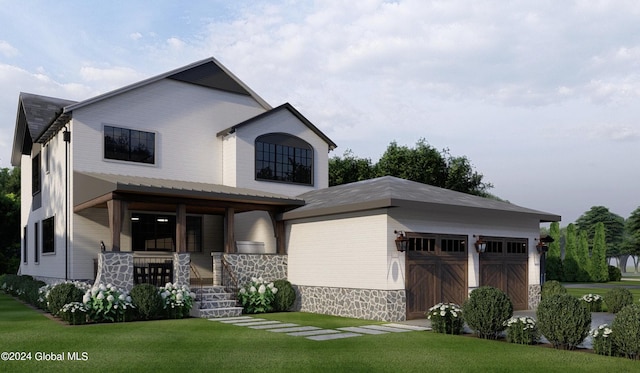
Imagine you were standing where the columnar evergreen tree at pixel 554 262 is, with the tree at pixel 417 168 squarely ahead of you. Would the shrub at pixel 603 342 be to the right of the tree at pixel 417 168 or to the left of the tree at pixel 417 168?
left

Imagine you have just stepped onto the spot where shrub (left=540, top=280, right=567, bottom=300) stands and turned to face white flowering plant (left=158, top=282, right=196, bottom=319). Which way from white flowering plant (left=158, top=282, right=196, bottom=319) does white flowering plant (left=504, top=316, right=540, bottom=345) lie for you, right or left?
left

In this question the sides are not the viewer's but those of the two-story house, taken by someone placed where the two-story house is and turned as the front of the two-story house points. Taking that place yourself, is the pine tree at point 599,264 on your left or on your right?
on your left

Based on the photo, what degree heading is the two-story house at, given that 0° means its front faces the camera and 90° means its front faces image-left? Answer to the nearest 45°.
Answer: approximately 315°

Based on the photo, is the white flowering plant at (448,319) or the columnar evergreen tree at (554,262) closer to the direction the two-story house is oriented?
the white flowering plant

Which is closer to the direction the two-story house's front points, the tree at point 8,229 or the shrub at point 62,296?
the shrub

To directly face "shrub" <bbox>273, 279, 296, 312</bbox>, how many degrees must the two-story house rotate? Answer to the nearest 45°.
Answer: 0° — it already faces it

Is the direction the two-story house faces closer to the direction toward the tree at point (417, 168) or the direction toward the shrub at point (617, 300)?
the shrub

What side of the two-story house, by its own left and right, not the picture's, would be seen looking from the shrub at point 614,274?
left

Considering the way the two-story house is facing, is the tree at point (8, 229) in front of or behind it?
behind
